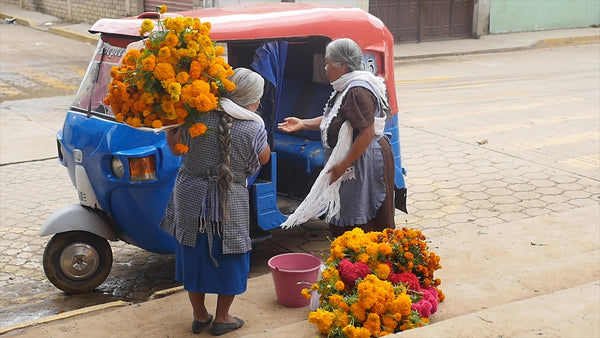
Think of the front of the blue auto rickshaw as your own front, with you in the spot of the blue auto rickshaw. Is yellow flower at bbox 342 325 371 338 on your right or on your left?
on your left

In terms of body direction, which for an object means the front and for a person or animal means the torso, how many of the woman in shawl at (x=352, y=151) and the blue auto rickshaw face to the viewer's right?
0

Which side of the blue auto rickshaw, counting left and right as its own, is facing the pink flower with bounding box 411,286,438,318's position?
left

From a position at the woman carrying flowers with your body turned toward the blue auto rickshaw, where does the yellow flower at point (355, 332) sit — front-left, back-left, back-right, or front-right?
back-right

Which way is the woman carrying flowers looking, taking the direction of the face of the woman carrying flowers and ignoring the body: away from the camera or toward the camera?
away from the camera

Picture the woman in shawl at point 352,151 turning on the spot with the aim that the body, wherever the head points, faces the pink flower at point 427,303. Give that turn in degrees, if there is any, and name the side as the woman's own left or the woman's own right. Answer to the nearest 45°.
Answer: approximately 135° to the woman's own left

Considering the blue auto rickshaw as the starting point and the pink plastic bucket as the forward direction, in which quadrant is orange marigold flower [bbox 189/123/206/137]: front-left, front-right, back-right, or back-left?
front-right

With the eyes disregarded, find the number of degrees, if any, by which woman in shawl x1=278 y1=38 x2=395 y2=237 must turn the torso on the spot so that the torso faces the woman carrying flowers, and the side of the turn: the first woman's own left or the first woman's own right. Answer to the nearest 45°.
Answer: approximately 45° to the first woman's own left

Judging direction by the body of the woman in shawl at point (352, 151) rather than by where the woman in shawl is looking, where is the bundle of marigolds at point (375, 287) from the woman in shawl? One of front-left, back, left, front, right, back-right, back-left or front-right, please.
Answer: left

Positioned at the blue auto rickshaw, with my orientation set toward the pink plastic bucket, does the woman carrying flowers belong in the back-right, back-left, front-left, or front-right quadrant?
front-right

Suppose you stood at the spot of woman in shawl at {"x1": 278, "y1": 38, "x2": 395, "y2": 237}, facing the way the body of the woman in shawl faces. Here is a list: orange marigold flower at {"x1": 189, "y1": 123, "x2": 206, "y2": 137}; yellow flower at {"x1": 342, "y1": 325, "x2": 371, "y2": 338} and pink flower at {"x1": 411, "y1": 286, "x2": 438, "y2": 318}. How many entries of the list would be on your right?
0

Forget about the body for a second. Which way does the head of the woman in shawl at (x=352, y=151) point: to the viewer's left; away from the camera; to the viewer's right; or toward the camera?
to the viewer's left

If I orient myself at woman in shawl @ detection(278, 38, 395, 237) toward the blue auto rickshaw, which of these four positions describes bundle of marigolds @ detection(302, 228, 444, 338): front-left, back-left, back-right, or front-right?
back-left

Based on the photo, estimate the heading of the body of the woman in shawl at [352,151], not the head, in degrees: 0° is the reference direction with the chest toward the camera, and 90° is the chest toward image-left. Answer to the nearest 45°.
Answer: approximately 90°

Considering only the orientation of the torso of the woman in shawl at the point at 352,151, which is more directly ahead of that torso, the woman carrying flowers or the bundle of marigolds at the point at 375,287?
the woman carrying flowers

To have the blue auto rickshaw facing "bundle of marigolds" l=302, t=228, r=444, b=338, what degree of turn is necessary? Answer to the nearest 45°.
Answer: approximately 90° to its left

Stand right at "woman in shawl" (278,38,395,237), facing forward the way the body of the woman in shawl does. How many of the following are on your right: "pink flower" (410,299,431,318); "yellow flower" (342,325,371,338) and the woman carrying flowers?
0

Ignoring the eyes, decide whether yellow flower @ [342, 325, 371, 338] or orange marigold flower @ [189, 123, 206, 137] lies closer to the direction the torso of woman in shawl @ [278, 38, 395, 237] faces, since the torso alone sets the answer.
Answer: the orange marigold flower
